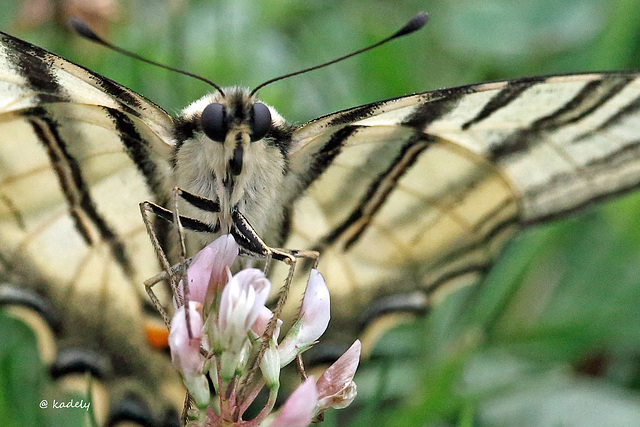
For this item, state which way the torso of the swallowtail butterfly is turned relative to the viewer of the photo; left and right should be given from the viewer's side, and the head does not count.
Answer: facing the viewer
